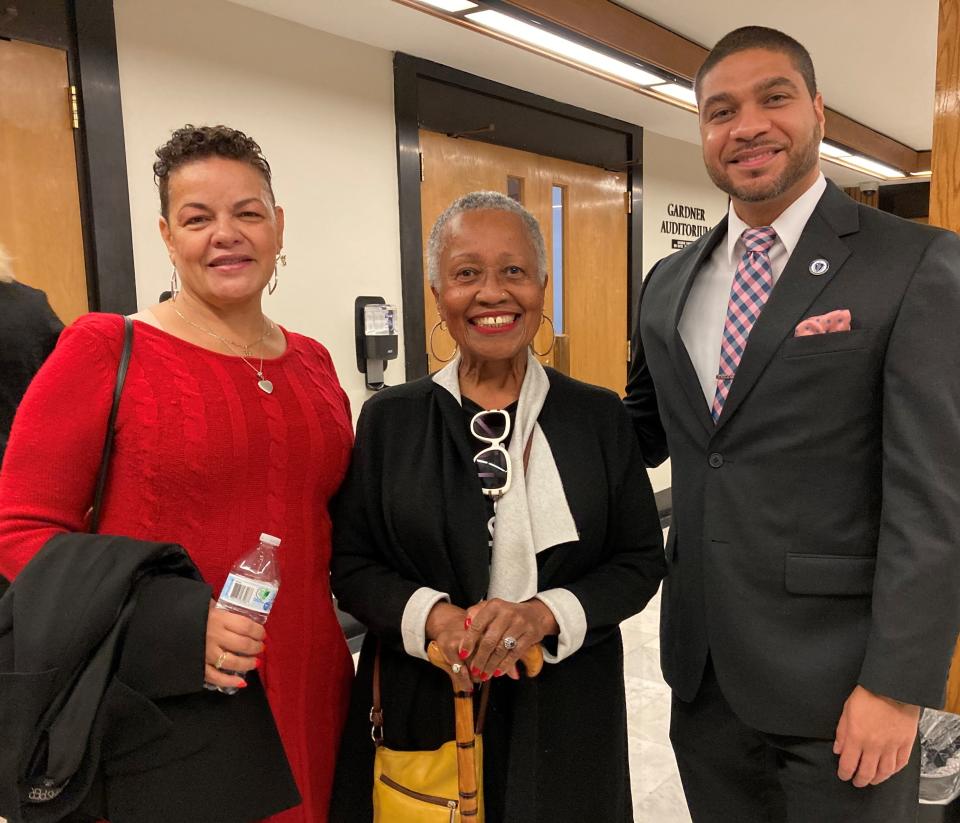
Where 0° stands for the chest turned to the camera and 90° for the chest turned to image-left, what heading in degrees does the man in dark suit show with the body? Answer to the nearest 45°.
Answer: approximately 45°

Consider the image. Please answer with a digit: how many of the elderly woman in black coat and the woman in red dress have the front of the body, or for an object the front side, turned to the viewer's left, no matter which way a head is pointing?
0

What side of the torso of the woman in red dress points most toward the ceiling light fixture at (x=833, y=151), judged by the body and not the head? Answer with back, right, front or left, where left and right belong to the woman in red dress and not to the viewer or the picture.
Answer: left

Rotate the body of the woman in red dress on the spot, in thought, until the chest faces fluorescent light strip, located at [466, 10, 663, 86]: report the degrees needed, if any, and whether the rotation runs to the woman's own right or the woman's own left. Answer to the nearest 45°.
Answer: approximately 90° to the woman's own left

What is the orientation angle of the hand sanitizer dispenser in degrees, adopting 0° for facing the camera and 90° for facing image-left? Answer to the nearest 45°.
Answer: approximately 315°

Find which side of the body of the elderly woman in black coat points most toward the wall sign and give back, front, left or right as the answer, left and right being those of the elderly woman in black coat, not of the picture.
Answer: back

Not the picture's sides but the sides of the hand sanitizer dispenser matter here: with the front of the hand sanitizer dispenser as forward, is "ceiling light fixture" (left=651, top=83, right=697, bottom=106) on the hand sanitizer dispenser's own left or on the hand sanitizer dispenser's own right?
on the hand sanitizer dispenser's own left

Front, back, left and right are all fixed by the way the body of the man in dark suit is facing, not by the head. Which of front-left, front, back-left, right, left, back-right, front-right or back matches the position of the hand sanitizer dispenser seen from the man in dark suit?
right

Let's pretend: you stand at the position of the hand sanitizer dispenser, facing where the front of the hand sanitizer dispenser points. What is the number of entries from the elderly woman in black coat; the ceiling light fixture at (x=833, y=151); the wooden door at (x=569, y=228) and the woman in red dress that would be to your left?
2
